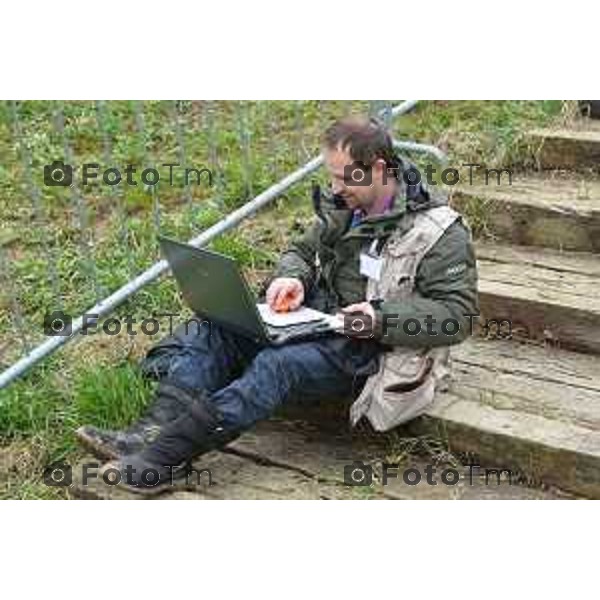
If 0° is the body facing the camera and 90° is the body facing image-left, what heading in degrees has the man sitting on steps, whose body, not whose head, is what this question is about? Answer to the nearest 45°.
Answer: approximately 45°

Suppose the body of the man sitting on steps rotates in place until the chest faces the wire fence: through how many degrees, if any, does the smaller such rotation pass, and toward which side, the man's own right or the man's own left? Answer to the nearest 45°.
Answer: approximately 90° to the man's own right

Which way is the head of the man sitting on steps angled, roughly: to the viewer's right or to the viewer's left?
to the viewer's left

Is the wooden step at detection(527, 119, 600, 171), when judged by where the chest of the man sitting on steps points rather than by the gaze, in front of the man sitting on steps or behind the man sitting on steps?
behind

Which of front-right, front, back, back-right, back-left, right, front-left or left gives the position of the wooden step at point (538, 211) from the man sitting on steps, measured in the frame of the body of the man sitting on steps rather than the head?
back

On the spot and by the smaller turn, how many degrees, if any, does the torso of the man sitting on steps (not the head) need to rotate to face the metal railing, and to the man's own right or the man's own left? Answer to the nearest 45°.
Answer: approximately 90° to the man's own right

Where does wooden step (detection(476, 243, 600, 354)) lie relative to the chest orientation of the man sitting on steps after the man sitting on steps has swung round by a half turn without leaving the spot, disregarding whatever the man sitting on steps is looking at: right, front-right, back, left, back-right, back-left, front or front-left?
front
